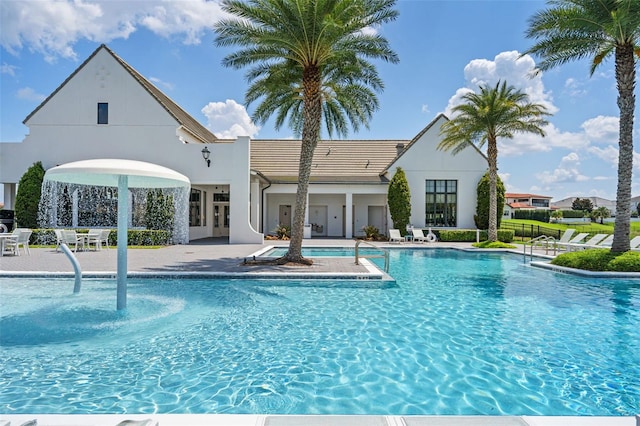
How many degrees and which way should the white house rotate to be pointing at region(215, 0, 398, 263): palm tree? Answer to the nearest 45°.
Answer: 0° — it already faces it

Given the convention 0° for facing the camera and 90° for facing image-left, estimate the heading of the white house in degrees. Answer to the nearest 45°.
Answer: approximately 0°

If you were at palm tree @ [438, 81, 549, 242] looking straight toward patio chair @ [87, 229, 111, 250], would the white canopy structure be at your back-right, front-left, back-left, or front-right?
front-left

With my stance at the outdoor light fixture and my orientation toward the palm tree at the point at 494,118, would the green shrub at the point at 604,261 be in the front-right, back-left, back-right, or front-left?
front-right

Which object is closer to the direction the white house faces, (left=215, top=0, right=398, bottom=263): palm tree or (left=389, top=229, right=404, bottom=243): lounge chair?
the palm tree

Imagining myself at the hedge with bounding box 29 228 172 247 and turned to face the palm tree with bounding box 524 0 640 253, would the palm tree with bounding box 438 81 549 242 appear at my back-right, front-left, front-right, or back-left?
front-left

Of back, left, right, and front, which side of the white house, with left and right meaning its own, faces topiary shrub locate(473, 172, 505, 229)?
left

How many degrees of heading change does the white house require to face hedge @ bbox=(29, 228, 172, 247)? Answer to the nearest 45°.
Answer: approximately 45° to its right

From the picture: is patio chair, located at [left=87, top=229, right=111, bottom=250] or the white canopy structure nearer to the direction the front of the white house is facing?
the white canopy structure
